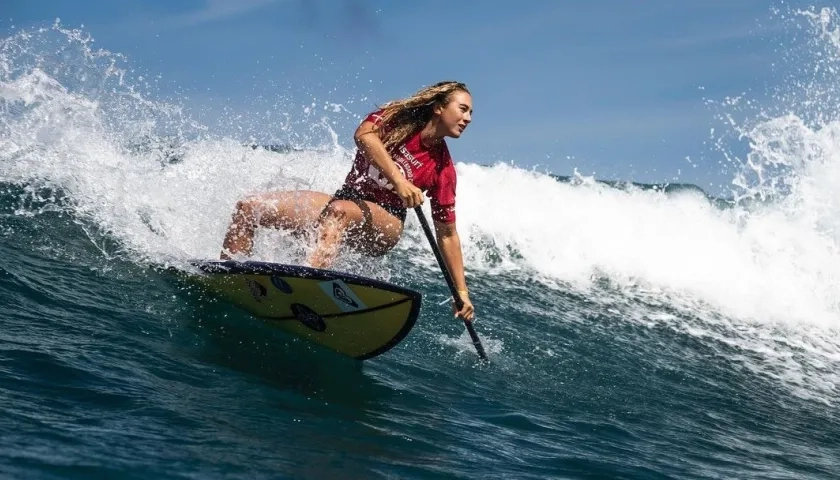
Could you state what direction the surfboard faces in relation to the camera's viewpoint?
facing the viewer and to the right of the viewer
